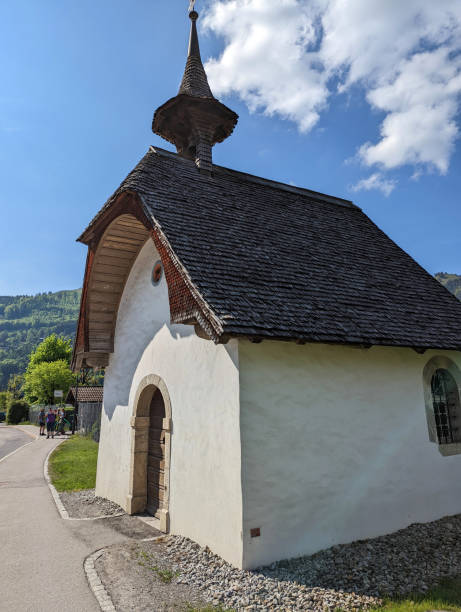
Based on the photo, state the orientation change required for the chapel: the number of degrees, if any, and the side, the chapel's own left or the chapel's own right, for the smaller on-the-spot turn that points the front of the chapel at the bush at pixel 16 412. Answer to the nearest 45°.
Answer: approximately 90° to the chapel's own right

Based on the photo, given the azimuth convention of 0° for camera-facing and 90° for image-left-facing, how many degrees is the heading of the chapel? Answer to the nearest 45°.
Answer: approximately 45°

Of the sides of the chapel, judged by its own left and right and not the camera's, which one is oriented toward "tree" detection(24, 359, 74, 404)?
right
